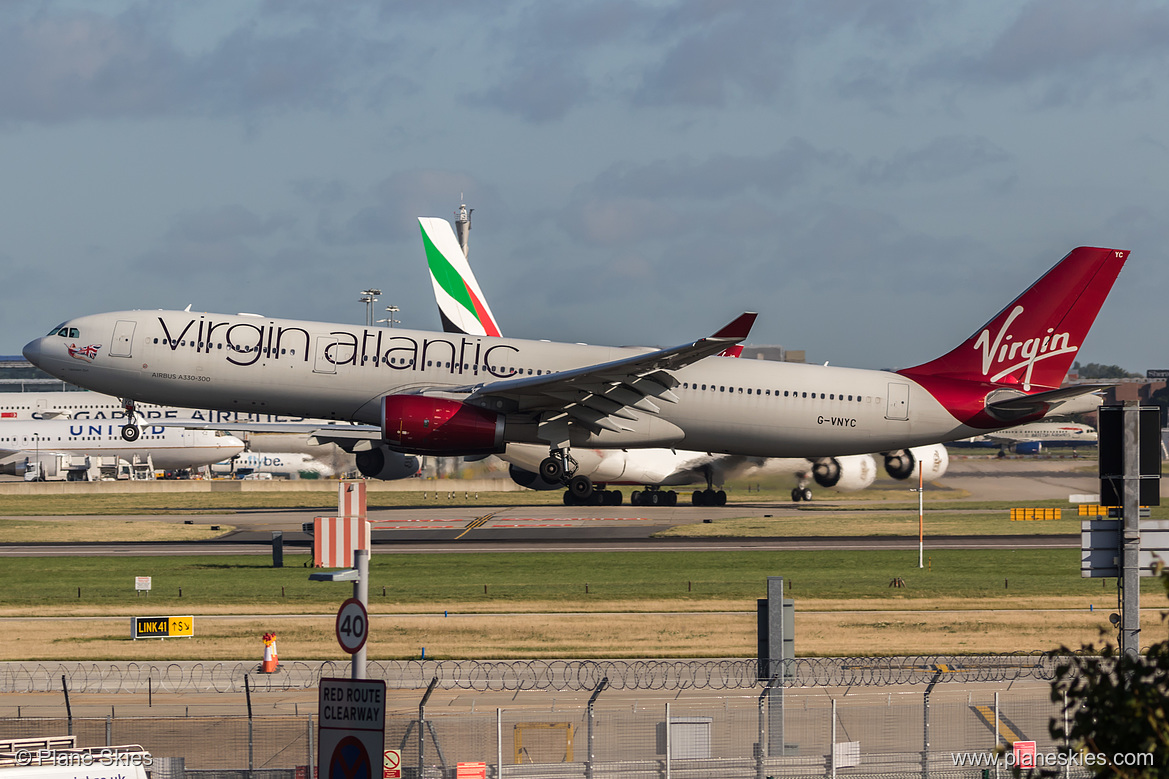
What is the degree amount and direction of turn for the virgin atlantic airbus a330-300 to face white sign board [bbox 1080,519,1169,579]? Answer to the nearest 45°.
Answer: approximately 90° to its left

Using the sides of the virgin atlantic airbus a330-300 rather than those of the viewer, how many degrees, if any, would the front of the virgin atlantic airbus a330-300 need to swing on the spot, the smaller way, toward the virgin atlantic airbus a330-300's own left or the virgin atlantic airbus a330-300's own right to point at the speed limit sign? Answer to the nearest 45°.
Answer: approximately 90° to the virgin atlantic airbus a330-300's own left

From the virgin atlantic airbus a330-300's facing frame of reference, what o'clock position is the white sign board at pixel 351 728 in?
The white sign board is roughly at 9 o'clock from the virgin atlantic airbus a330-300.

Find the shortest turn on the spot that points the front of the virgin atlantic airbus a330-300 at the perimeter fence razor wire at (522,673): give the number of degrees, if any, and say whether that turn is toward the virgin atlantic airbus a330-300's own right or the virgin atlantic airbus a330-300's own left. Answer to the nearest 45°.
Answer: approximately 90° to the virgin atlantic airbus a330-300's own left

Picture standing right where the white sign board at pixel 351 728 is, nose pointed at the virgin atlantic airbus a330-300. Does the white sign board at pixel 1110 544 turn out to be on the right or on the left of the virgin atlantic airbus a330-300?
right

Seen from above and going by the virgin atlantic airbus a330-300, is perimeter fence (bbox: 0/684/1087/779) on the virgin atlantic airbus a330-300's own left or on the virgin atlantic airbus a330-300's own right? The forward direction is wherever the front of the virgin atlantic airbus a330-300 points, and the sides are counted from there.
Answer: on the virgin atlantic airbus a330-300's own left

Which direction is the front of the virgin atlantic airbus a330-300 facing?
to the viewer's left

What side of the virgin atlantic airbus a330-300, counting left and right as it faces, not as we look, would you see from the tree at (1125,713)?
left
